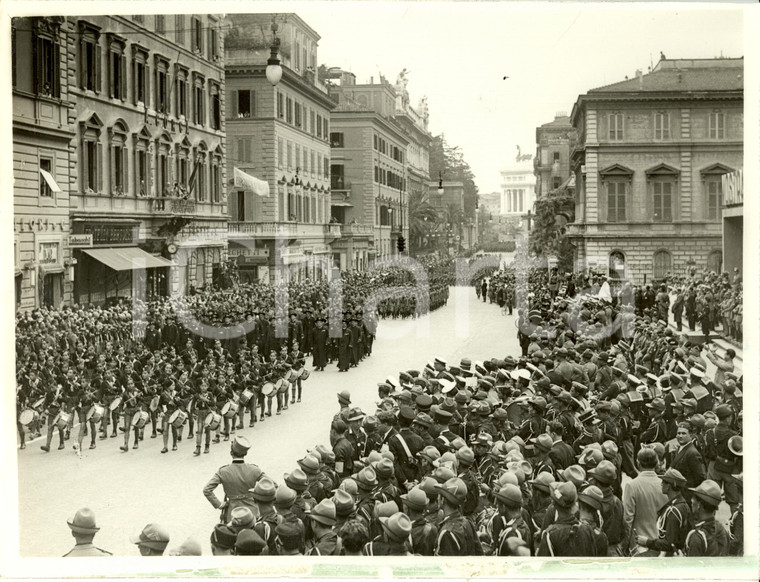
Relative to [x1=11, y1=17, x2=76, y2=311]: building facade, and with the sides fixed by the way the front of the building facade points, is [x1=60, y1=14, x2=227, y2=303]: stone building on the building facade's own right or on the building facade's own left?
on the building facade's own left

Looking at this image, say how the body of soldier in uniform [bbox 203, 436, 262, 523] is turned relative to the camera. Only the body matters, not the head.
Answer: away from the camera

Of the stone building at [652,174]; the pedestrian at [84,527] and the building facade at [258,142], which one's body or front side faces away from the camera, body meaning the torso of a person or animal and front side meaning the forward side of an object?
the pedestrian

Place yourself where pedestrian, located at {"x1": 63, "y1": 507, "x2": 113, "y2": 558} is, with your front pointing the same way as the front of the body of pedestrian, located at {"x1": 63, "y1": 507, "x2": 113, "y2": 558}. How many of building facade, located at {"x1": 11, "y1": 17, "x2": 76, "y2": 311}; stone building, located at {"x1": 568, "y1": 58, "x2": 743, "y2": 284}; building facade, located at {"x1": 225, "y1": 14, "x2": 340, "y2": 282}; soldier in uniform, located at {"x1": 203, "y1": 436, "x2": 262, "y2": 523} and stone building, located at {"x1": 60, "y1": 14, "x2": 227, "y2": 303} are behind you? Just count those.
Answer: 0

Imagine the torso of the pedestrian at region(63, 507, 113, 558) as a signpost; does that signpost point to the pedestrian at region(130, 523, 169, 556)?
no

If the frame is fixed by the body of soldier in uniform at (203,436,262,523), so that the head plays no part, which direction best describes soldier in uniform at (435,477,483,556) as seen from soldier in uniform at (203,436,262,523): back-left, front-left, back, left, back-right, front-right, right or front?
back-right

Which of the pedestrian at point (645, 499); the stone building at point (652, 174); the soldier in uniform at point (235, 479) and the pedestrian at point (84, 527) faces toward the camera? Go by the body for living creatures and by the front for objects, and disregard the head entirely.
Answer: the stone building

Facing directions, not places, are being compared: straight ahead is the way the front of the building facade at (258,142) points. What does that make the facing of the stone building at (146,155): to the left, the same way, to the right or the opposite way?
the same way

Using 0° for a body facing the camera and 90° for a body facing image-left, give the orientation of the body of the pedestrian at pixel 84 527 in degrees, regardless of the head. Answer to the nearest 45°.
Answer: approximately 180°

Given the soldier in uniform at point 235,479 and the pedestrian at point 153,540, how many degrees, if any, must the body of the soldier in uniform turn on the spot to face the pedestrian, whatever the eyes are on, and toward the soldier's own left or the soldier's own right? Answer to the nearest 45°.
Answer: approximately 135° to the soldier's own left

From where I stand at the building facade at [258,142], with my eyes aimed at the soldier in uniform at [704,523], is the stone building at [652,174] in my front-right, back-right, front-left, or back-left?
front-left

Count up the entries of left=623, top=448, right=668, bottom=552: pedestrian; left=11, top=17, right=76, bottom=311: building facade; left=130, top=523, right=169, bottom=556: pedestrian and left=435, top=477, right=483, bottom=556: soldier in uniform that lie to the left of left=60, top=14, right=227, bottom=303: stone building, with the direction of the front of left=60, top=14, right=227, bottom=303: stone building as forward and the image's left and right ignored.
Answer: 0

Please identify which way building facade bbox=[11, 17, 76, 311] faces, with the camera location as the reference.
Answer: facing the viewer and to the right of the viewer

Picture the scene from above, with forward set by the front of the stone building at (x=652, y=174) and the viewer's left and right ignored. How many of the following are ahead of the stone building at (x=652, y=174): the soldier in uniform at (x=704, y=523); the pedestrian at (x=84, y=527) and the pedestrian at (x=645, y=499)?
3

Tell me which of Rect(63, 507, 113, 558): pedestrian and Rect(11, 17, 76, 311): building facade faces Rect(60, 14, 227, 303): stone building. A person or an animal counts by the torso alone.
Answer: the pedestrian

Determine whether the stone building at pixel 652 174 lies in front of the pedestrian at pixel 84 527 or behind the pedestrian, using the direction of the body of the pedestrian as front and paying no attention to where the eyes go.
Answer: in front

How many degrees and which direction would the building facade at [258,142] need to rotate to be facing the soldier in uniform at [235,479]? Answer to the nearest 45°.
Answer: approximately 45° to its right

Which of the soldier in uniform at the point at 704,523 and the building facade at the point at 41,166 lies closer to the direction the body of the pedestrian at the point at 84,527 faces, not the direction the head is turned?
the building facade
